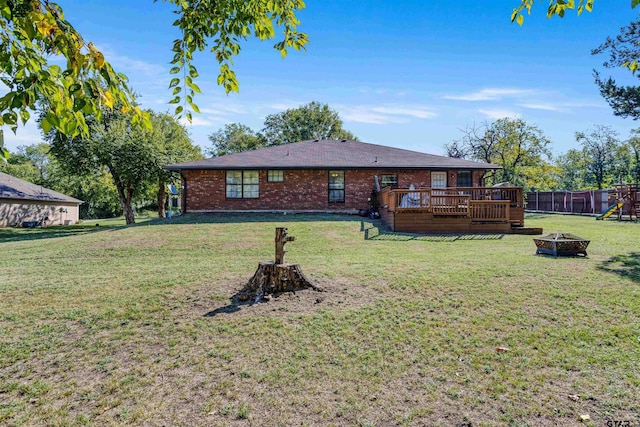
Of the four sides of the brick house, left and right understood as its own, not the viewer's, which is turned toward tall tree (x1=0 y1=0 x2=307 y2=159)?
back

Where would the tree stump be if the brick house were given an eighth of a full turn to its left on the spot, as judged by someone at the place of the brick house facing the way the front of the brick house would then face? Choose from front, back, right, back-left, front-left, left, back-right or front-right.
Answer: back-left

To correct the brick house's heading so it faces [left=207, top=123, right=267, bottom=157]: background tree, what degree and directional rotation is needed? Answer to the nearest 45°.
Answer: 0° — it already faces it

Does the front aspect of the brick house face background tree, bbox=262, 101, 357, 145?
yes

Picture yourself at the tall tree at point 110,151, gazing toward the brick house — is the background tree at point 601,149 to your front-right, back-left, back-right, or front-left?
front-left

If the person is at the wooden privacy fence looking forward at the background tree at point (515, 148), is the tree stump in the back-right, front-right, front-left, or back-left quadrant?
back-left

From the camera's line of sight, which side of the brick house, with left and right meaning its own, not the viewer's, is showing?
back

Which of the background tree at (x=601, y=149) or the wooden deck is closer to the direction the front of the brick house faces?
the background tree

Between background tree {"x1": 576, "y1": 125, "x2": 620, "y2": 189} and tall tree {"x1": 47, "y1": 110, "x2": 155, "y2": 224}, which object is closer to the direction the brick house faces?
the background tree

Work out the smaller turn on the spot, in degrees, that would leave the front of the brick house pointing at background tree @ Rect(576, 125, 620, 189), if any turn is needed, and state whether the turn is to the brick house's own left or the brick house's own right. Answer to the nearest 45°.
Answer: approximately 45° to the brick house's own right

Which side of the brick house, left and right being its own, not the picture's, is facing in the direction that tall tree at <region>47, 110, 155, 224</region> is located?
left

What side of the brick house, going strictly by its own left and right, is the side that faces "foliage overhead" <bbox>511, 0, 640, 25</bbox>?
back
